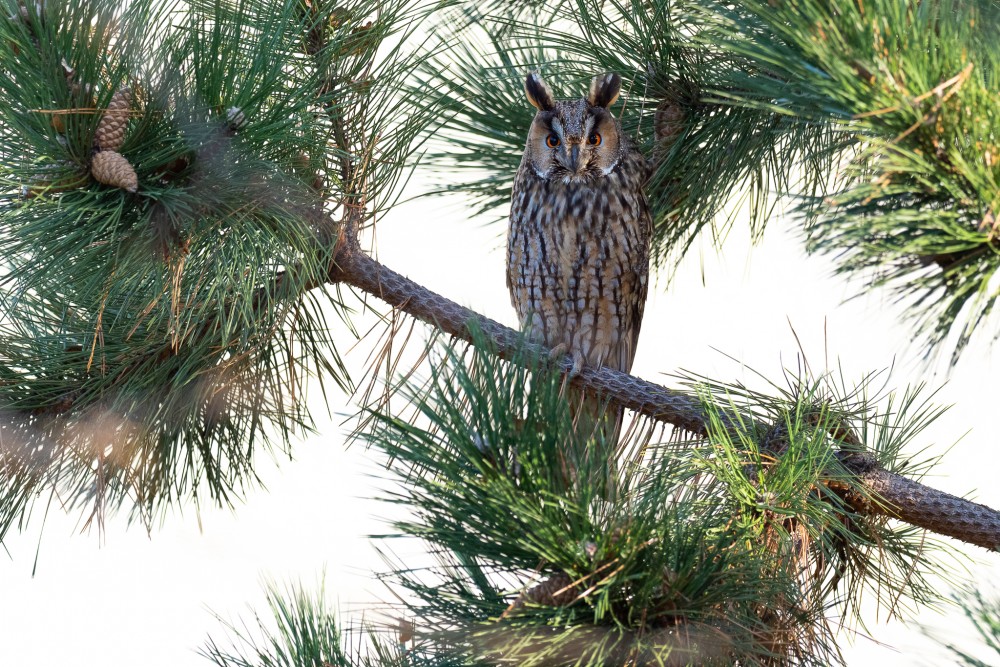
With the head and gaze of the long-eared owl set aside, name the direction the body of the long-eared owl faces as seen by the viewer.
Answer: toward the camera
